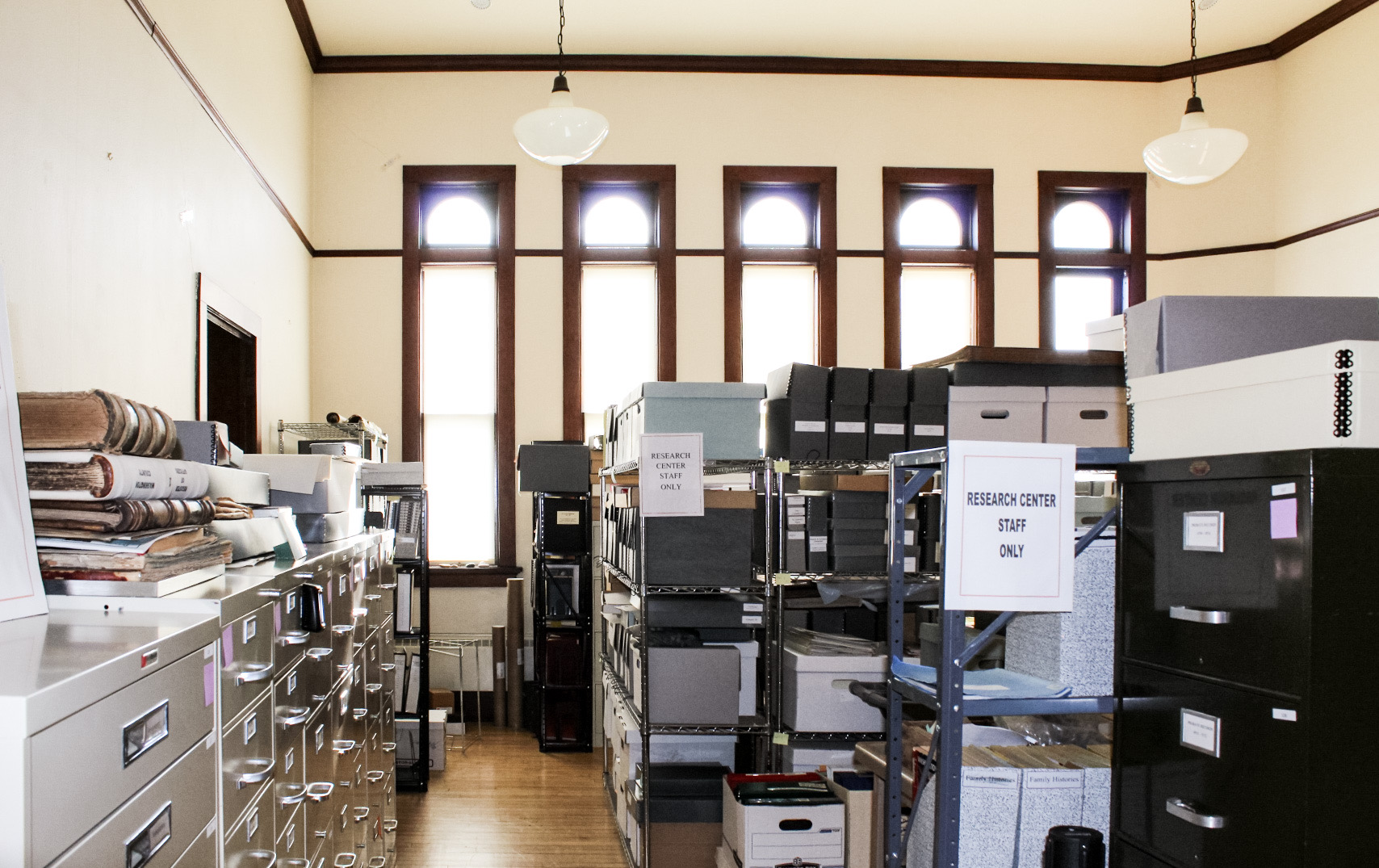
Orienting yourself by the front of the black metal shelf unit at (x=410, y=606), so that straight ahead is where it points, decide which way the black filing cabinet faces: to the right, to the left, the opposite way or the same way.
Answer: to the right

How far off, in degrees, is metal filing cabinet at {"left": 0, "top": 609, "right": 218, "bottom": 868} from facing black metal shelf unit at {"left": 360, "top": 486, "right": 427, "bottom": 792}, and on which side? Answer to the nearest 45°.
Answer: approximately 135° to its left

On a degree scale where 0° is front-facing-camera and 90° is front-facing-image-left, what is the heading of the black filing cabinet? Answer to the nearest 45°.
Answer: approximately 45°

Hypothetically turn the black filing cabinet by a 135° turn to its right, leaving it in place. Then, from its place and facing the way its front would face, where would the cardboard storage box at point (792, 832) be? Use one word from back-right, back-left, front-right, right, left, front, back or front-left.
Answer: front-left

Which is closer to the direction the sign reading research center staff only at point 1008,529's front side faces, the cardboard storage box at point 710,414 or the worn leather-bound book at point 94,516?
the worn leather-bound book

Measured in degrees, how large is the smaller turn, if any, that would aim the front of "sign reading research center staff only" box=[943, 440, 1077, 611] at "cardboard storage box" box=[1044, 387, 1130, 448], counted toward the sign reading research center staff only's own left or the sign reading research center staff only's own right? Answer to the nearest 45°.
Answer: approximately 180°

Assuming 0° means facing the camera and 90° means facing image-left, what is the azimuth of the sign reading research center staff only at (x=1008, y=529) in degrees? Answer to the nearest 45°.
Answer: approximately 0°

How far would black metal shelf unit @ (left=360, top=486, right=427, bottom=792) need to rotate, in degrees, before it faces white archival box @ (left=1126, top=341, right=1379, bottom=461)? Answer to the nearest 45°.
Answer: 0° — it already faces it
